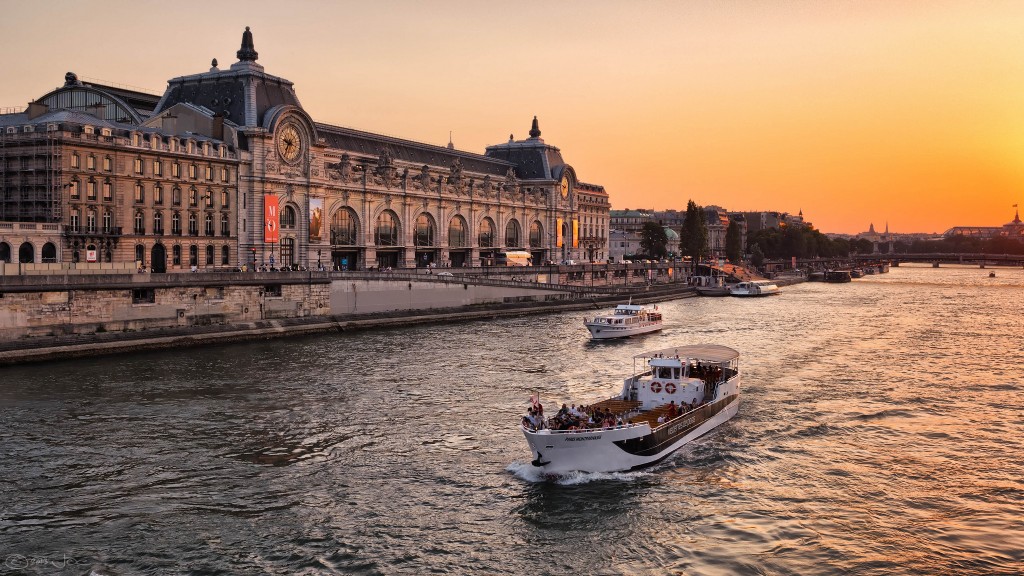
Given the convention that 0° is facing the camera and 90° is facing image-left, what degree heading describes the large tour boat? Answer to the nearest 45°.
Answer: approximately 45°
